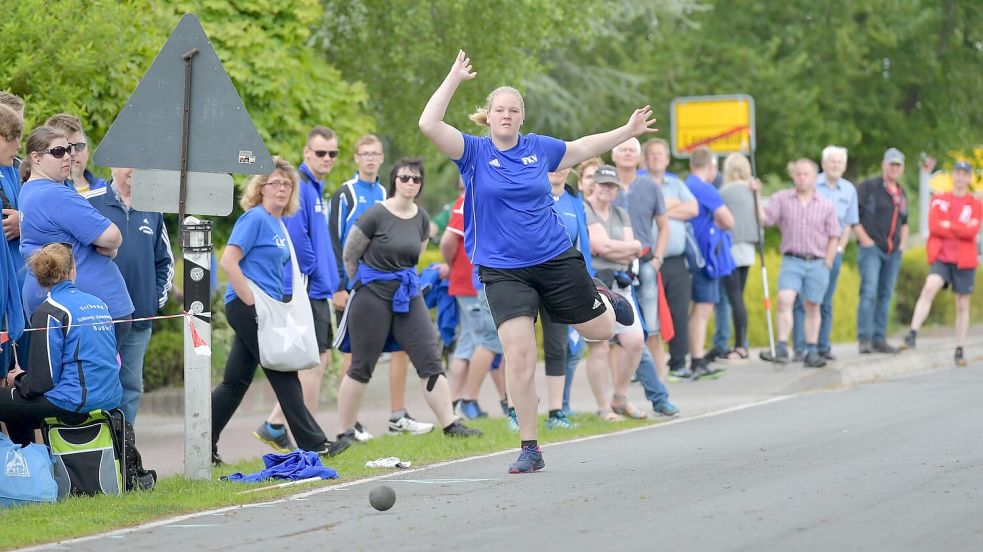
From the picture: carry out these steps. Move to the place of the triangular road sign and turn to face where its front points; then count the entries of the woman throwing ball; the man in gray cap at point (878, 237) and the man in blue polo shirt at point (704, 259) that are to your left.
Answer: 0

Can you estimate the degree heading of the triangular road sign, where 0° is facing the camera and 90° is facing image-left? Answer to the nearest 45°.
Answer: approximately 180°

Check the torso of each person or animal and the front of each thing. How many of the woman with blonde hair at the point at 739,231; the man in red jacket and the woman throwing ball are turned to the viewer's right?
0

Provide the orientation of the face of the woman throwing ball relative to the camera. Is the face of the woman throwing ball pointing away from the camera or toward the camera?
toward the camera

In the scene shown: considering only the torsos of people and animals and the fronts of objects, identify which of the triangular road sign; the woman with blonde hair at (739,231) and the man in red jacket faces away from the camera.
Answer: the triangular road sign

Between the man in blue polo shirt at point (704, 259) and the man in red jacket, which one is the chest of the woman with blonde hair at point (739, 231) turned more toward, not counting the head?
the man in blue polo shirt

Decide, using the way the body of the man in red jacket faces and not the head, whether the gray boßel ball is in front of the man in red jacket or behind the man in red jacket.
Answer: in front

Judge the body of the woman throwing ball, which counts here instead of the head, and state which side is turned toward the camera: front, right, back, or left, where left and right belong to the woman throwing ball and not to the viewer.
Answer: front
